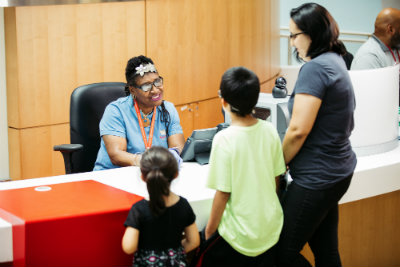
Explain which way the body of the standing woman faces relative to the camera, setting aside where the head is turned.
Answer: to the viewer's left

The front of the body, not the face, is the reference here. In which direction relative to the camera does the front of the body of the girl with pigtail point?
away from the camera

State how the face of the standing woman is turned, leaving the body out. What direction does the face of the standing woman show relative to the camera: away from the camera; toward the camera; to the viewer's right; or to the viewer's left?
to the viewer's left

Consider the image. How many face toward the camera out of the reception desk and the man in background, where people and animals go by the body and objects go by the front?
1

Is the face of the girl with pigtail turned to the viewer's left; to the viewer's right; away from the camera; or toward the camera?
away from the camera
